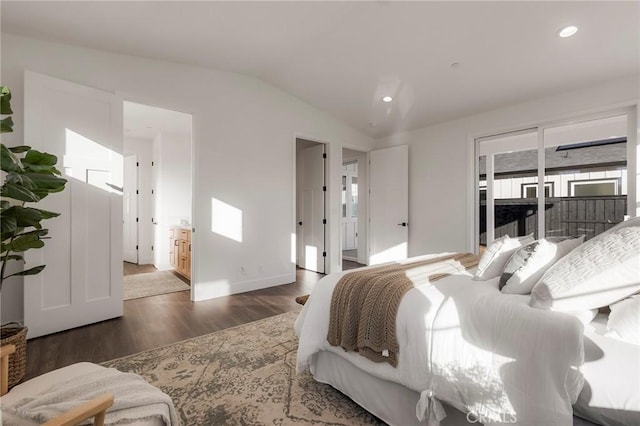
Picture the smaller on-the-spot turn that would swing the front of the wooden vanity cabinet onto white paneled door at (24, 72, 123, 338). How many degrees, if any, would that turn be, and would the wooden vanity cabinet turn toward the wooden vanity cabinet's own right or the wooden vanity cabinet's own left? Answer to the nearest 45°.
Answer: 0° — it already faces it

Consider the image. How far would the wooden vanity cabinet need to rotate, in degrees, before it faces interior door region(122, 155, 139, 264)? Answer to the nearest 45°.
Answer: approximately 90° to its right

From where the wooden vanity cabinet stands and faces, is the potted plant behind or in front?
in front

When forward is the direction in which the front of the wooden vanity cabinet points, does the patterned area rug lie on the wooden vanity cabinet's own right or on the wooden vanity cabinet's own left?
on the wooden vanity cabinet's own left

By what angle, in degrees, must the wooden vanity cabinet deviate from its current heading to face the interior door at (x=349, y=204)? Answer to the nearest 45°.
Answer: approximately 135° to its left

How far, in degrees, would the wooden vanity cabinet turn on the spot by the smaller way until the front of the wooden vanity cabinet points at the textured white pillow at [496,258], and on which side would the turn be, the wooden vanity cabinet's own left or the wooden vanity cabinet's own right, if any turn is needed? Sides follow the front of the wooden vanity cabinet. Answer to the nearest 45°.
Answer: approximately 90° to the wooden vanity cabinet's own left

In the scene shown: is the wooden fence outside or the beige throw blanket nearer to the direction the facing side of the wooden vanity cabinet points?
the beige throw blanket

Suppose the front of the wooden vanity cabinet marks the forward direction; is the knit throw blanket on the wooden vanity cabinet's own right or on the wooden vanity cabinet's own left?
on the wooden vanity cabinet's own left

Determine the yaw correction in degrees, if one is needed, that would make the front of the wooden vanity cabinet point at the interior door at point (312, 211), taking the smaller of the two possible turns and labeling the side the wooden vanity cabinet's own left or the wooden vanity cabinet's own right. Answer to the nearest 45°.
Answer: approximately 135° to the wooden vanity cabinet's own left

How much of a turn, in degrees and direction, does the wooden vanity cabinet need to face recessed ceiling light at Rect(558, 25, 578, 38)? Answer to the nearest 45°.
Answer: approximately 90° to its left

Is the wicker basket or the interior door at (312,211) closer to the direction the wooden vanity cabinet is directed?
the wicker basket

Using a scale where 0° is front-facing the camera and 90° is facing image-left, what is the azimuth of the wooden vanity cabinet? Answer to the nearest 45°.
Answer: approximately 45°

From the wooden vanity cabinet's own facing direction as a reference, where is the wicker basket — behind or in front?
in front

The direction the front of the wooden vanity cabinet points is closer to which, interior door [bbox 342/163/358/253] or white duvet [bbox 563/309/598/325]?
the white duvet
